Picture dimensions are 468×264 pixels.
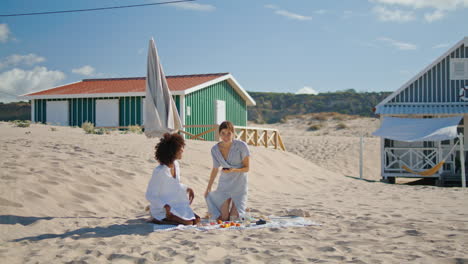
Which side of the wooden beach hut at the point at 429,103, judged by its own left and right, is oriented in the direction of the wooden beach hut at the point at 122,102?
right

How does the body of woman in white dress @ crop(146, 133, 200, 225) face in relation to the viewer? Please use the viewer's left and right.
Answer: facing to the right of the viewer

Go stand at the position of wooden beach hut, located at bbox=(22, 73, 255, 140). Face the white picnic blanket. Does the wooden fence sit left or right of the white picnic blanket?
left

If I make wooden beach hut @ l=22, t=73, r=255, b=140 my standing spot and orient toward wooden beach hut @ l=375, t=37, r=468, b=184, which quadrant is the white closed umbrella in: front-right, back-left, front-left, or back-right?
front-right

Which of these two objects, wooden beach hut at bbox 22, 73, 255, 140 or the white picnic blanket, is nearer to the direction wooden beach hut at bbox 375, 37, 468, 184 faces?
the white picnic blanket

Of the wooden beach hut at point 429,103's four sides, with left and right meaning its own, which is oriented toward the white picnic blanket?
front

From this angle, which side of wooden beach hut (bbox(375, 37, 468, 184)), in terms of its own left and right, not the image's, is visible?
front

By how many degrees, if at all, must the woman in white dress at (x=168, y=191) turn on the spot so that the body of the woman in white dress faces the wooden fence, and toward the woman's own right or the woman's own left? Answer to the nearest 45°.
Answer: approximately 90° to the woman's own left
